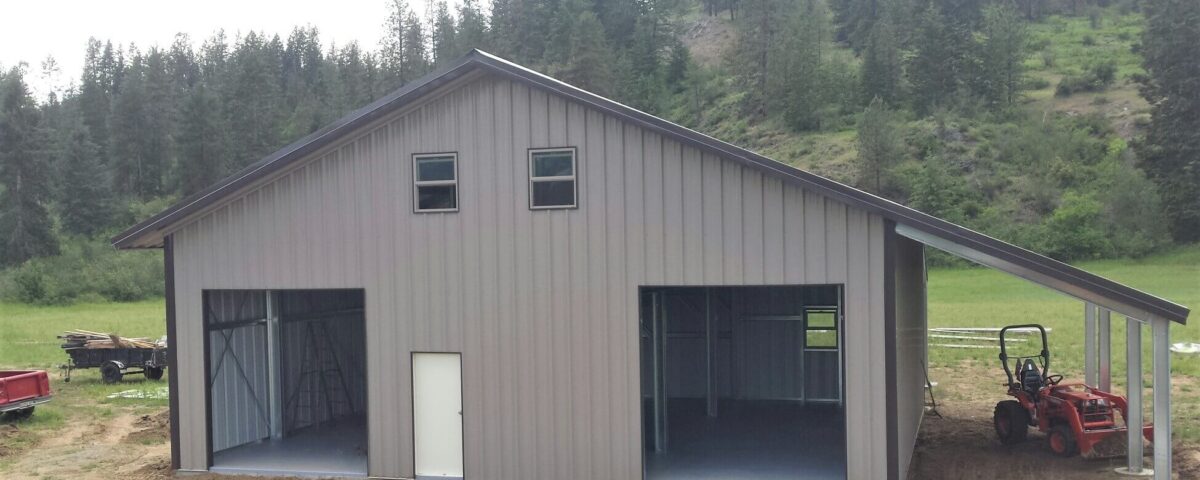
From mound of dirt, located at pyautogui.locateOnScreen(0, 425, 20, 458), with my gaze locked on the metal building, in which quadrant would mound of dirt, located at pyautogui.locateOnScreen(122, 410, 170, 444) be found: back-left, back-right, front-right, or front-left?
front-left

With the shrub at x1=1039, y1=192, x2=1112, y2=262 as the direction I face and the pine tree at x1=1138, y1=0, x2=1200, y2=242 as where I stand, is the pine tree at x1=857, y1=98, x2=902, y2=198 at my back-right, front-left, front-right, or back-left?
front-right

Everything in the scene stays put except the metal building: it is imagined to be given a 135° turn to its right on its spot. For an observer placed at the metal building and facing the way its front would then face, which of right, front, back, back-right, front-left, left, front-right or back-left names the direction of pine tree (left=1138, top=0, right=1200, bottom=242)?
right

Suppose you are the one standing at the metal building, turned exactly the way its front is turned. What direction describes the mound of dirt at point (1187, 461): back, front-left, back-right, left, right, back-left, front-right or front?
left

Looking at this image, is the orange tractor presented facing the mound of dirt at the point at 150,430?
no

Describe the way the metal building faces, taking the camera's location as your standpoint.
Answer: facing the viewer

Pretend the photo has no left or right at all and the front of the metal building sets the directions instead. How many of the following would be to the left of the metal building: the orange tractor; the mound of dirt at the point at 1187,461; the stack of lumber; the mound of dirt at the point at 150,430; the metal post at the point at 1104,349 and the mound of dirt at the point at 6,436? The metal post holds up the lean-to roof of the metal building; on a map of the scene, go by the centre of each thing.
3

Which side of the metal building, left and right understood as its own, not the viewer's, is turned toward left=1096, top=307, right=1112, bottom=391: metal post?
left

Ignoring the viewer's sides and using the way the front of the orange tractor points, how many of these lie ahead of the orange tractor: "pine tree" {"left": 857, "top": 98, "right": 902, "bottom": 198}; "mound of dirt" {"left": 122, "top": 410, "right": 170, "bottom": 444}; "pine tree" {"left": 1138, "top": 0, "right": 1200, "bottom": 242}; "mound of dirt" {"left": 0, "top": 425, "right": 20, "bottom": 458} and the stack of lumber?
0

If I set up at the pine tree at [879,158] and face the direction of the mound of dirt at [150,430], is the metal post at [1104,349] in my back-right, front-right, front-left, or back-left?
front-left

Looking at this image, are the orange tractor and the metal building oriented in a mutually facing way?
no

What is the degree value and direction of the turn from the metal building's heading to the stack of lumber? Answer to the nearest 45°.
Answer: approximately 135° to its right

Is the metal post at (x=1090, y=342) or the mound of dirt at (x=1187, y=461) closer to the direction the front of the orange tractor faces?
the mound of dirt
